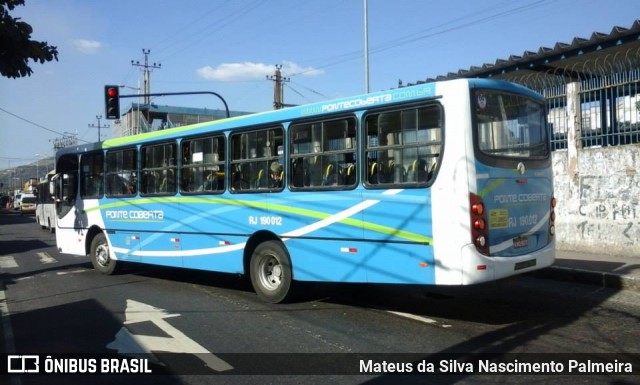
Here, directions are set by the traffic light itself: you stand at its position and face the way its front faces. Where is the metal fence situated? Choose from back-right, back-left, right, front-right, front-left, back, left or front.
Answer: front-left

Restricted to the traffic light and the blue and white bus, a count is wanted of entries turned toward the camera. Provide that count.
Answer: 1

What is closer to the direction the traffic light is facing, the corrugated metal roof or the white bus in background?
the corrugated metal roof

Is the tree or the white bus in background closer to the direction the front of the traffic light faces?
the tree

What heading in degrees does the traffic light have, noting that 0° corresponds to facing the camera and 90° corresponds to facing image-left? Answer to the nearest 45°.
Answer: approximately 0°

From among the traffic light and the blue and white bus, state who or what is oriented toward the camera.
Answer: the traffic light

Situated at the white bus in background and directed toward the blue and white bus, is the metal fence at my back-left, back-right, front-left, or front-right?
front-left

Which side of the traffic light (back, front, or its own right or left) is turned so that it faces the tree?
front

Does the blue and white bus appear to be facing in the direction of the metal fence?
no

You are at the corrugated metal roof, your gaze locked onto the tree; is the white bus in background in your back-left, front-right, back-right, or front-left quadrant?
front-right
